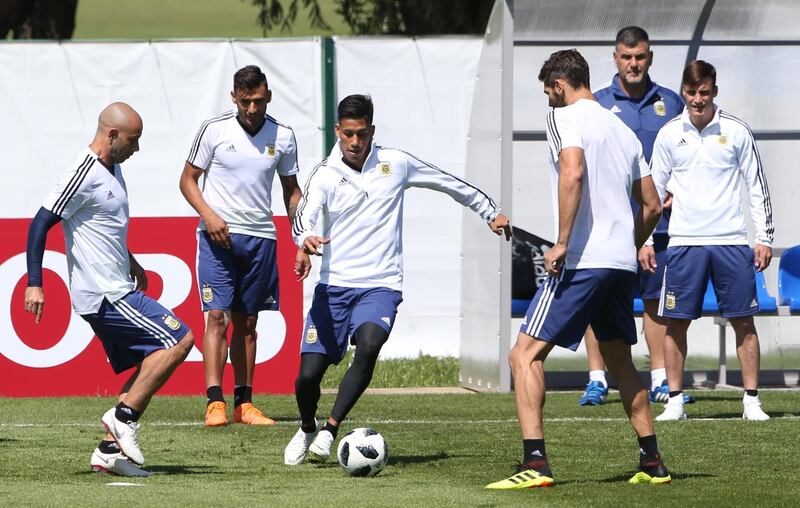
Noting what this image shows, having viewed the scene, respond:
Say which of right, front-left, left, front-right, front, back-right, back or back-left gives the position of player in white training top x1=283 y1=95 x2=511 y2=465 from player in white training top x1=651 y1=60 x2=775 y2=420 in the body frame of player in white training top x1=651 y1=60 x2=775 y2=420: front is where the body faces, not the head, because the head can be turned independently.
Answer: front-right

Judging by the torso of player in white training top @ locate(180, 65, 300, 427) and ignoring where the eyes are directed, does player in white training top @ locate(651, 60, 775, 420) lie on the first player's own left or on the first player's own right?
on the first player's own left

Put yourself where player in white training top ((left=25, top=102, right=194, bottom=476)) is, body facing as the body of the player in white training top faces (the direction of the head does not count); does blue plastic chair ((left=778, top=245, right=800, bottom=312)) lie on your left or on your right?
on your left

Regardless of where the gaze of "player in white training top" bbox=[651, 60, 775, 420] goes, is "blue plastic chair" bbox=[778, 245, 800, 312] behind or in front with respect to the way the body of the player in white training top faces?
behind

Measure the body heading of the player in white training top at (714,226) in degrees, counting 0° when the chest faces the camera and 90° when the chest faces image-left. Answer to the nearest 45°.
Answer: approximately 0°

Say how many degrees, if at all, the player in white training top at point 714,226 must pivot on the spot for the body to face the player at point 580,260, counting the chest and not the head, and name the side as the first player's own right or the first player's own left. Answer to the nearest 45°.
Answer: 0° — they already face them

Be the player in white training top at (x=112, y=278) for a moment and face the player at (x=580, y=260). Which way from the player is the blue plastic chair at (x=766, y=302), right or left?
left

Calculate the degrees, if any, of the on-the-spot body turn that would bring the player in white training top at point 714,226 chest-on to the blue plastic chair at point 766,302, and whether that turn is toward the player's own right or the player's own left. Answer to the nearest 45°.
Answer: approximately 180°

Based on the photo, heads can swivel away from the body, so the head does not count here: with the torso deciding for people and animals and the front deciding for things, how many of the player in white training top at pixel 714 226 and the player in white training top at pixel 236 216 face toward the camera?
2

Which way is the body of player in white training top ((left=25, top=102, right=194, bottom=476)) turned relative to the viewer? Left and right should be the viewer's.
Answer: facing the viewer and to the right of the viewer
